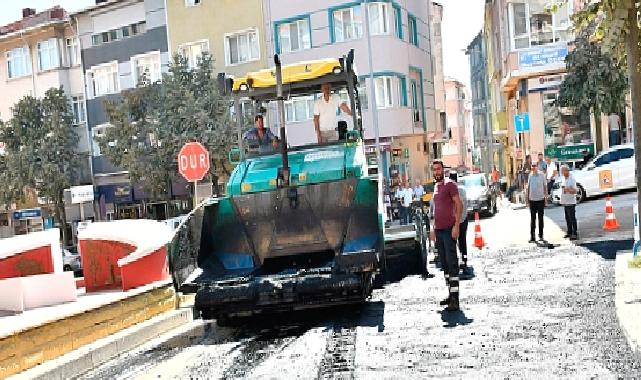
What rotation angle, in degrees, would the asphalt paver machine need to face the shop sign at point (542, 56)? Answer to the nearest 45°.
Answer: approximately 135° to its left

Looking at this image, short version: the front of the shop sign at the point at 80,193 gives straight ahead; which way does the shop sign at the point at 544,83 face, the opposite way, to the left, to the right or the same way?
to the right

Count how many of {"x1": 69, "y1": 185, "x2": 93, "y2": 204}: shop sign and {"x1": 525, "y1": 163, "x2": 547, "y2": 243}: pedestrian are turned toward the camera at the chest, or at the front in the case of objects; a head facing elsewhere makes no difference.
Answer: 2

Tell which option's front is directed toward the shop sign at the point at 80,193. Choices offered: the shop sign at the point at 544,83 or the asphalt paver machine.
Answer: the shop sign at the point at 544,83

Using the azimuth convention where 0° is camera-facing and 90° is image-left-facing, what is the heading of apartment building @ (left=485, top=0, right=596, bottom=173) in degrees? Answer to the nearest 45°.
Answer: approximately 45°

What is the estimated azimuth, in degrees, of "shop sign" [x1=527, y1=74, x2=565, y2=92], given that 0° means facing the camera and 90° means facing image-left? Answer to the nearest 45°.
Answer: approximately 45°
